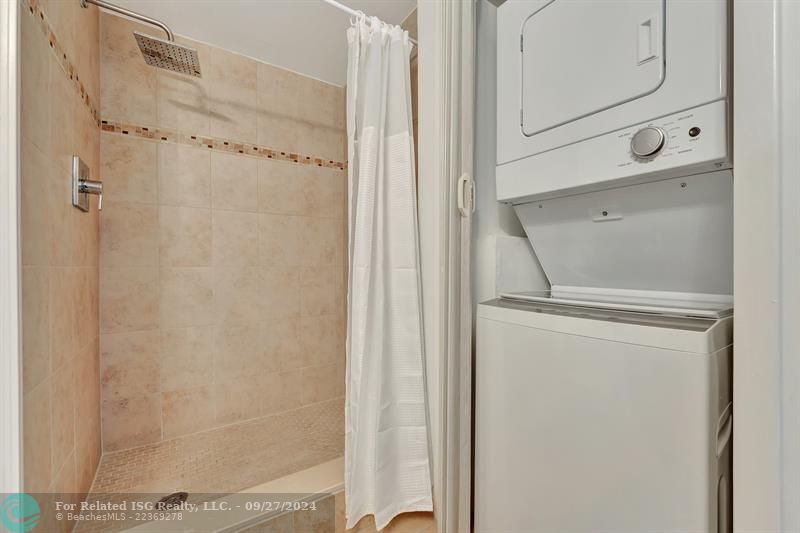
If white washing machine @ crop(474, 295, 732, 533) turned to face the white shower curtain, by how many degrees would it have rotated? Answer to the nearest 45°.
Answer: approximately 90° to its right

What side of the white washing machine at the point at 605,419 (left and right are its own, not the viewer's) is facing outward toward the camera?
front

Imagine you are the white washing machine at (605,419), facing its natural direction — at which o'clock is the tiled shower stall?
The tiled shower stall is roughly at 3 o'clock from the white washing machine.
